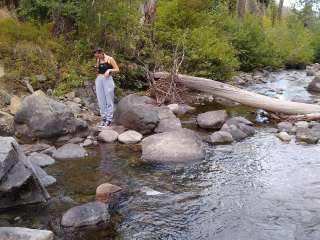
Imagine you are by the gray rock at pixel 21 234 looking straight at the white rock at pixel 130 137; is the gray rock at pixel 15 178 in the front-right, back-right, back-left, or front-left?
front-left

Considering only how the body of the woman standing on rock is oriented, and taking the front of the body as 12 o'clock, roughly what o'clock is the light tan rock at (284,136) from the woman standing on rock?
The light tan rock is roughly at 8 o'clock from the woman standing on rock.

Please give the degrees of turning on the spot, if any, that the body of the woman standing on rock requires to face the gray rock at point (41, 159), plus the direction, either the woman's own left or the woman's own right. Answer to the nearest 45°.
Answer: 0° — they already face it

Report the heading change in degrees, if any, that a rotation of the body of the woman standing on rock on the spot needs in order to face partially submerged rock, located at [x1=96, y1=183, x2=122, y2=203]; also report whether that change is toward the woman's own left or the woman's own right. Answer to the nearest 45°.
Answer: approximately 45° to the woman's own left

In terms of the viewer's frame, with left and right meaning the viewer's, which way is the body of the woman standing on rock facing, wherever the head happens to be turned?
facing the viewer and to the left of the viewer

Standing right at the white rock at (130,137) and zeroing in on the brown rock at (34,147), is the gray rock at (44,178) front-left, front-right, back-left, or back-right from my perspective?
front-left

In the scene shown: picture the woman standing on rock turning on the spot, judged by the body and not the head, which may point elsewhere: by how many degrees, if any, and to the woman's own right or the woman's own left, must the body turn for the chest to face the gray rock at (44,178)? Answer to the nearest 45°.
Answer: approximately 45° to the woman's own left

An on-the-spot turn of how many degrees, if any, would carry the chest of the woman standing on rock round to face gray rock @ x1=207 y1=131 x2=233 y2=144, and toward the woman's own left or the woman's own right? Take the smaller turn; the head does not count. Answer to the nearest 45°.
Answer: approximately 90° to the woman's own left

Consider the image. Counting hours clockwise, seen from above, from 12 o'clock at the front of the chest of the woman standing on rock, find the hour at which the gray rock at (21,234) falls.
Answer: The gray rock is roughly at 11 o'clock from the woman standing on rock.
